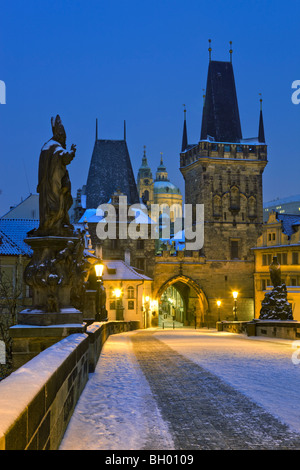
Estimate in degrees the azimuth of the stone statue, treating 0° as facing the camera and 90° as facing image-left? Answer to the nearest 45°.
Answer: approximately 270°

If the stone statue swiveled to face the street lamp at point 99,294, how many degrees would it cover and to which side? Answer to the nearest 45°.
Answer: approximately 90° to its left
